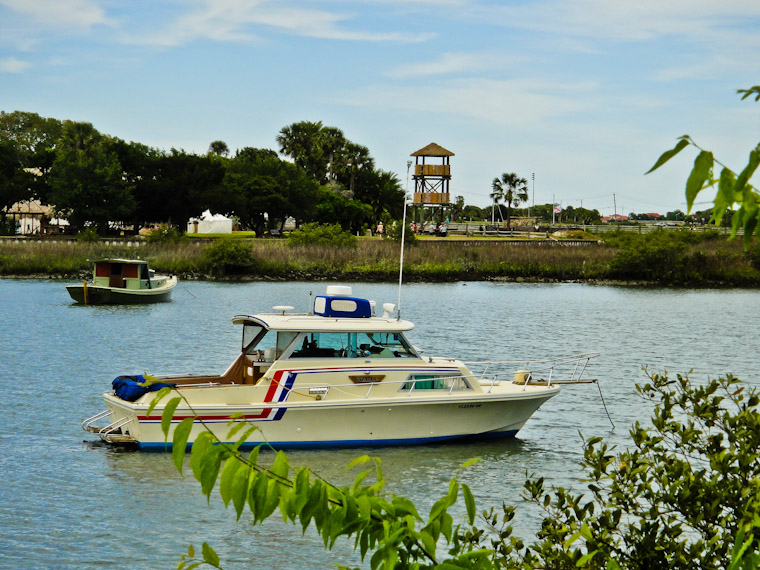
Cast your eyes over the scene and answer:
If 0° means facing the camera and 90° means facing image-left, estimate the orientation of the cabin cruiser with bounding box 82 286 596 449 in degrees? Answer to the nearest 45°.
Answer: approximately 270°
